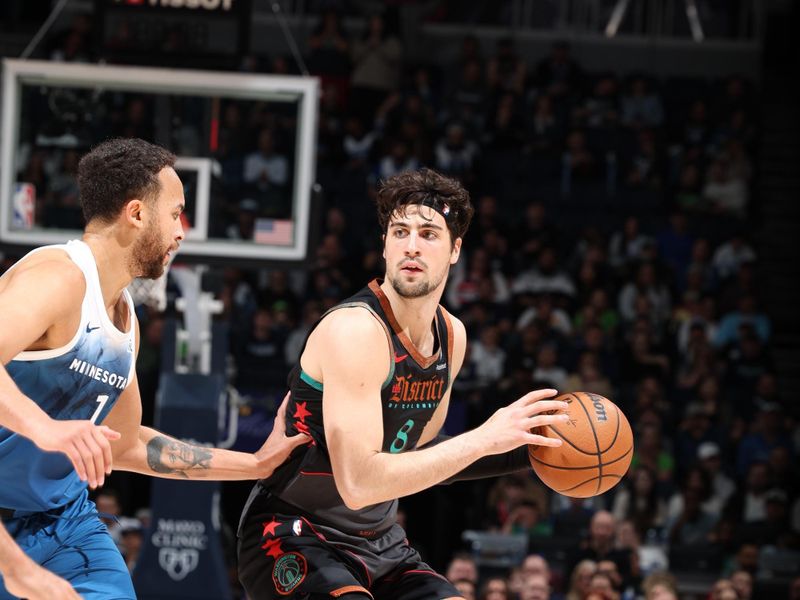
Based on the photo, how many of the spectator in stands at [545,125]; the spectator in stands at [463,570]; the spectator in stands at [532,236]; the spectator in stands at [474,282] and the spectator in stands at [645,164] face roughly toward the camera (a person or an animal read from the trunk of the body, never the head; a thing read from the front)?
5

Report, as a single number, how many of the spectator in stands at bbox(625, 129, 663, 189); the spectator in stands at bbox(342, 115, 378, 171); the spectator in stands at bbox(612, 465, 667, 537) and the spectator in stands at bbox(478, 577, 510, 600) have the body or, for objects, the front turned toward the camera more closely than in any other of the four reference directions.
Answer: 4

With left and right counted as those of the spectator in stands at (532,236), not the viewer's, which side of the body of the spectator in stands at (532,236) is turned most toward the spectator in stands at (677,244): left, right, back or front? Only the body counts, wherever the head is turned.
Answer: left

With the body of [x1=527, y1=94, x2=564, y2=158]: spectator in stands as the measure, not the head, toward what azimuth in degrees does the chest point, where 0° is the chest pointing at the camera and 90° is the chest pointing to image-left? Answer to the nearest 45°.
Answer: approximately 0°

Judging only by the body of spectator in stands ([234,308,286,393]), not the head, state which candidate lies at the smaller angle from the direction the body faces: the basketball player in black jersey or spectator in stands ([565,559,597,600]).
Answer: the basketball player in black jersey

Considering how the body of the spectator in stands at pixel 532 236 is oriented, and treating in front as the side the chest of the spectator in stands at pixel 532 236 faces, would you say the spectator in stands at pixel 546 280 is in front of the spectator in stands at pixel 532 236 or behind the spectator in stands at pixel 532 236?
in front

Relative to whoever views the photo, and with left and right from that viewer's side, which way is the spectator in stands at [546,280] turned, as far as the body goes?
facing the viewer

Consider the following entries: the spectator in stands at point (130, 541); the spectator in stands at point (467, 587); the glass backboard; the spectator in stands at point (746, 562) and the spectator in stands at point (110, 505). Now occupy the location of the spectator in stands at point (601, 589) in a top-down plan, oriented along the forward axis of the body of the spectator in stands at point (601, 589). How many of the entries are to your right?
4

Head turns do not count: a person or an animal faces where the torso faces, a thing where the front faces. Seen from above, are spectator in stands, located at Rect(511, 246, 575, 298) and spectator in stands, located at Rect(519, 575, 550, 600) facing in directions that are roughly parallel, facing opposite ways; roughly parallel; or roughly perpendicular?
roughly parallel

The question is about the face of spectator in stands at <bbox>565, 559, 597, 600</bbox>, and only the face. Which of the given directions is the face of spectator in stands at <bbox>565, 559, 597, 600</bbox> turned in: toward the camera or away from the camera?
toward the camera

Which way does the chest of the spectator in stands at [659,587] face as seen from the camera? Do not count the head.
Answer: toward the camera

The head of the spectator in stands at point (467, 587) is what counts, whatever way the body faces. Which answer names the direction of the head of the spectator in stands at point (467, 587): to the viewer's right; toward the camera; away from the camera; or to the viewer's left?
toward the camera

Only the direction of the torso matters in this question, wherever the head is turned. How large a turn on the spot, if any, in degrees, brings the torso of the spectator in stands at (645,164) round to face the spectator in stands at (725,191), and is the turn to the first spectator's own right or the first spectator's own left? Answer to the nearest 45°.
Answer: approximately 90° to the first spectator's own left

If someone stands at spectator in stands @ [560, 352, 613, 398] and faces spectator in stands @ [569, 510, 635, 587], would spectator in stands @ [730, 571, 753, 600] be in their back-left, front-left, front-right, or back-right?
front-left
